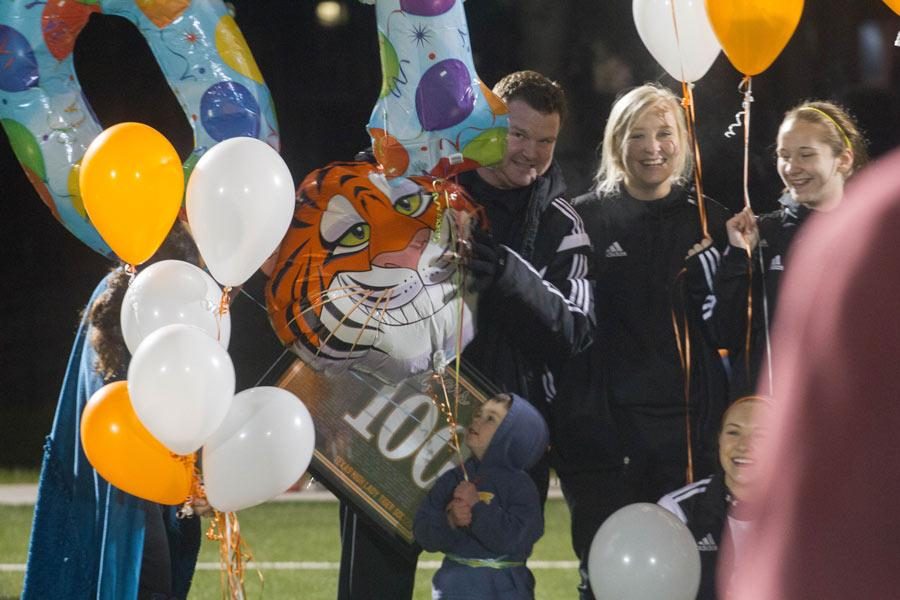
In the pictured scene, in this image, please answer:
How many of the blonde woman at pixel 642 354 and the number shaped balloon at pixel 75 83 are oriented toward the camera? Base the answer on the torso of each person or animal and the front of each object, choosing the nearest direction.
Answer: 2

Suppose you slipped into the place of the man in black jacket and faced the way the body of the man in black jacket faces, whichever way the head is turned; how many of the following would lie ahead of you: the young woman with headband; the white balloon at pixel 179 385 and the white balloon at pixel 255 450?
2

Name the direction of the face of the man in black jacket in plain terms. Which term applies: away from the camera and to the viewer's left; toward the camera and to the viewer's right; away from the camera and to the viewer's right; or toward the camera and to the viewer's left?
toward the camera and to the viewer's left

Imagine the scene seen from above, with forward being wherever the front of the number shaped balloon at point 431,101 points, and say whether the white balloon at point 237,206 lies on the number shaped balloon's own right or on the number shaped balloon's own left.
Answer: on the number shaped balloon's own right

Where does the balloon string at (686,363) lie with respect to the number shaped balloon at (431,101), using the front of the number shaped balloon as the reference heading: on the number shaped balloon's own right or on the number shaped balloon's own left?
on the number shaped balloon's own left

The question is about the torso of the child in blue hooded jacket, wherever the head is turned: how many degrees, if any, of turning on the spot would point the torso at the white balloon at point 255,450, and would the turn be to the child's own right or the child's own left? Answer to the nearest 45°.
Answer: approximately 45° to the child's own right

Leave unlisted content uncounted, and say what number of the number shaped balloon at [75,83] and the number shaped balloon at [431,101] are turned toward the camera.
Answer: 2

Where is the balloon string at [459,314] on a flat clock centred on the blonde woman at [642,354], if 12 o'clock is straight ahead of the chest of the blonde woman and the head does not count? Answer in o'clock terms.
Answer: The balloon string is roughly at 2 o'clock from the blonde woman.

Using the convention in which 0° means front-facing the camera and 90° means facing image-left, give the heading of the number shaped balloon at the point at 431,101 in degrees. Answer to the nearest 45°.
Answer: approximately 0°

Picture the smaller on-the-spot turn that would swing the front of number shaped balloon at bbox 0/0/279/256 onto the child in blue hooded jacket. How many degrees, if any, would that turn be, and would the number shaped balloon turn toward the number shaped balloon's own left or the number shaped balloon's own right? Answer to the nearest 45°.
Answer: approximately 45° to the number shaped balloon's own left

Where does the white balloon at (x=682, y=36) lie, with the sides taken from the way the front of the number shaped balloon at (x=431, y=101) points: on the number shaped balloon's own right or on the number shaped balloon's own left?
on the number shaped balloon's own left

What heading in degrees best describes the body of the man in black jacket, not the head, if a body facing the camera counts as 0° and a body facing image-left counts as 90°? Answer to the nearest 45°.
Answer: approximately 45°

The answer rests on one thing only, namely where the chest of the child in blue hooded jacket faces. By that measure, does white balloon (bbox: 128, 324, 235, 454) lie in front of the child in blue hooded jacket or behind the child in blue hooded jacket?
in front
